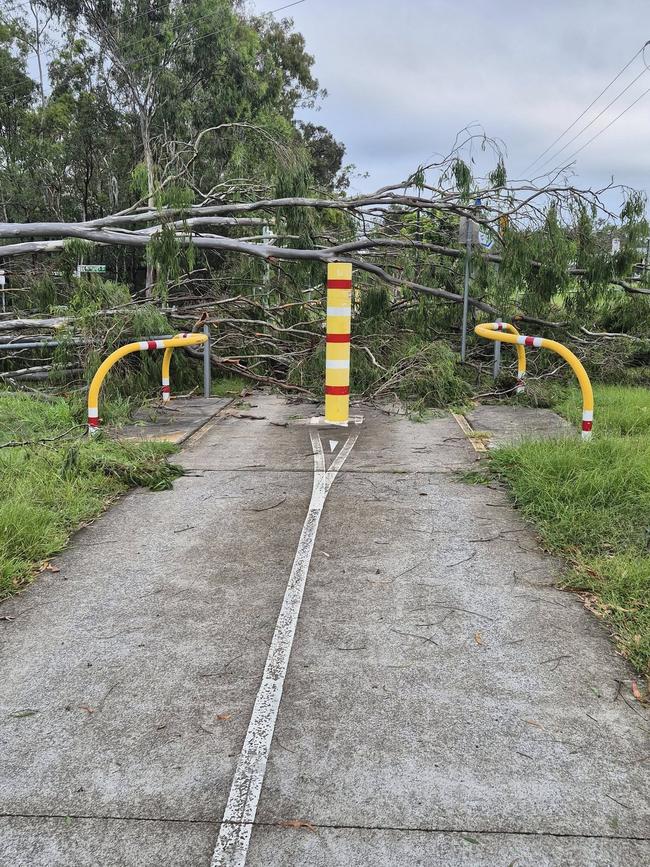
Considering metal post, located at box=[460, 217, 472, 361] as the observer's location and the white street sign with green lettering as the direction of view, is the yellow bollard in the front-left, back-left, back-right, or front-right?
front-left

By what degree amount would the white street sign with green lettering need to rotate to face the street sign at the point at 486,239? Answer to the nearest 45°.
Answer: approximately 90° to its left

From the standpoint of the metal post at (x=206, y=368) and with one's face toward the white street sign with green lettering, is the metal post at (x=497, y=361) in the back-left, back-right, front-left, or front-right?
back-right

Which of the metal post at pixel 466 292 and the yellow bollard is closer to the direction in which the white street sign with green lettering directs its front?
the yellow bollard

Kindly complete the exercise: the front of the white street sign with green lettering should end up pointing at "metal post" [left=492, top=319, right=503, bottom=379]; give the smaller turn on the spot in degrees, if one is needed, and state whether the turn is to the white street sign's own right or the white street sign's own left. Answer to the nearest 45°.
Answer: approximately 90° to the white street sign's own left

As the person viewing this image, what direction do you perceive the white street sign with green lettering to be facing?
facing the viewer

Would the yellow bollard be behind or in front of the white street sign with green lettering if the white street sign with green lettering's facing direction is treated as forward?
in front

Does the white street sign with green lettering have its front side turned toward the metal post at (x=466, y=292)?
no

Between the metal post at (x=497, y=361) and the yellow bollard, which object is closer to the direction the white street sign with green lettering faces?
the yellow bollard

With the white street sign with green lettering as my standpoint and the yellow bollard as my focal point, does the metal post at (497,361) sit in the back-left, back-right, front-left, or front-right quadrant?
front-left

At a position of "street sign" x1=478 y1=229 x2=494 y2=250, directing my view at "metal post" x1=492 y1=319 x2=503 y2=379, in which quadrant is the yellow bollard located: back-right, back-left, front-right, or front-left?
front-right
